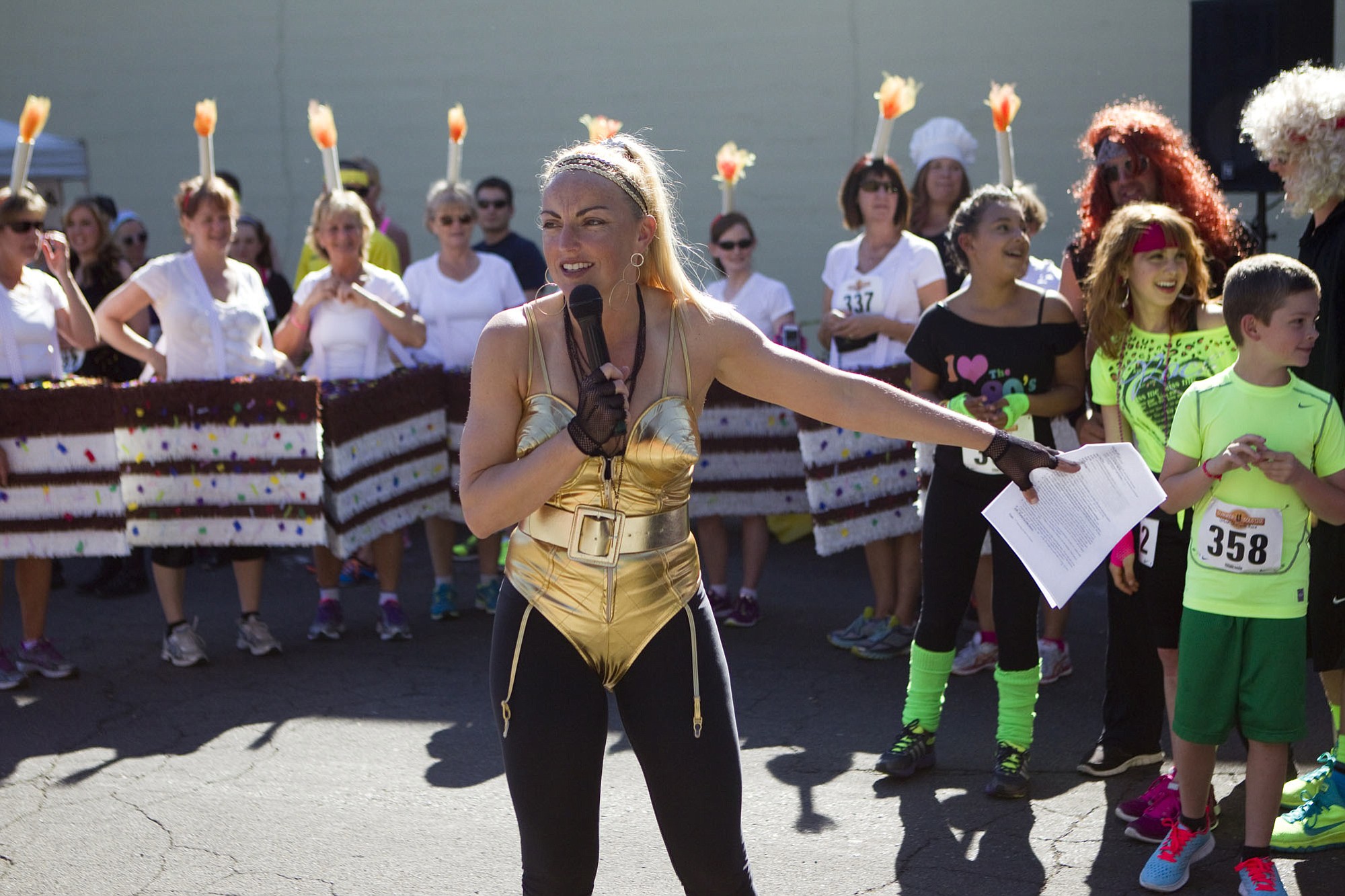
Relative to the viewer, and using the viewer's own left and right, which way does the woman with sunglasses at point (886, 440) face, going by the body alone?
facing the viewer and to the left of the viewer

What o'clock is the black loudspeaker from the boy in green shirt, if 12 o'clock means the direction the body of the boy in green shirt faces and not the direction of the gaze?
The black loudspeaker is roughly at 6 o'clock from the boy in green shirt.

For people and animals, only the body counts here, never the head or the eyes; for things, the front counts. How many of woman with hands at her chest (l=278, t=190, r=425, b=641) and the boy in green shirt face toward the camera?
2

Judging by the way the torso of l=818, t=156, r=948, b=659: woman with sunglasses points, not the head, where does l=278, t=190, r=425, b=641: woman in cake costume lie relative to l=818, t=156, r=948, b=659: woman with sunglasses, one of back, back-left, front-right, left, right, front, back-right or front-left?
front-right

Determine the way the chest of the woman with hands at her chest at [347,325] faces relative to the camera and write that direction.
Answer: toward the camera

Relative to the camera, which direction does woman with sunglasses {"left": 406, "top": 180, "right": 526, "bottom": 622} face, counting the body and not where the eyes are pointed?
toward the camera

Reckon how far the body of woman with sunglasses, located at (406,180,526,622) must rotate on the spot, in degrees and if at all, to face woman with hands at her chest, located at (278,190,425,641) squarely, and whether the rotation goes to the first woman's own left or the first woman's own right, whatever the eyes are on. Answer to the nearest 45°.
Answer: approximately 45° to the first woman's own right

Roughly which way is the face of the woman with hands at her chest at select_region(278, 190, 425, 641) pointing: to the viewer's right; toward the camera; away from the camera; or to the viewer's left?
toward the camera

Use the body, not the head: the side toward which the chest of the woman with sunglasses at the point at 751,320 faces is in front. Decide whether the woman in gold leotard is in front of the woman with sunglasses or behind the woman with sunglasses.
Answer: in front

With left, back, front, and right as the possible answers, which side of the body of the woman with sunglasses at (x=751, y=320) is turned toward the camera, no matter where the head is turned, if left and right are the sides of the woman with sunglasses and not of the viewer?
front

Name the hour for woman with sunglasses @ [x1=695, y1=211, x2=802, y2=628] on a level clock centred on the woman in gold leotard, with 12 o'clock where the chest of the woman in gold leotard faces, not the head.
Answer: The woman with sunglasses is roughly at 6 o'clock from the woman in gold leotard.

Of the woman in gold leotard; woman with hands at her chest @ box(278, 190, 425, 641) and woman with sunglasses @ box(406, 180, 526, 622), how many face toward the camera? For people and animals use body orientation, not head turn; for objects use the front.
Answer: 3

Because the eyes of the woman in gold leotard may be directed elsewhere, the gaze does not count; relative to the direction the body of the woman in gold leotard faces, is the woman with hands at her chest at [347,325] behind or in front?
behind

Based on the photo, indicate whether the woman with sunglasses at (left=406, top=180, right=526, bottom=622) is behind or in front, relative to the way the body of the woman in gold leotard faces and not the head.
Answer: behind

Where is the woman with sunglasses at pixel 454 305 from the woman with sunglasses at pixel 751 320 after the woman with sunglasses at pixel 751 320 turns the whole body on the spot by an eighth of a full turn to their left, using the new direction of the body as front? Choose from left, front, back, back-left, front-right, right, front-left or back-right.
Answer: back-right

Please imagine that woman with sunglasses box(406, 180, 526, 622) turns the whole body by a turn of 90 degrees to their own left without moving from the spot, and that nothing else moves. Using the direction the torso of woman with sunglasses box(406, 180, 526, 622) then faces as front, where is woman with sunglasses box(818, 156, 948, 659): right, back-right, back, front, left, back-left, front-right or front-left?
front-right

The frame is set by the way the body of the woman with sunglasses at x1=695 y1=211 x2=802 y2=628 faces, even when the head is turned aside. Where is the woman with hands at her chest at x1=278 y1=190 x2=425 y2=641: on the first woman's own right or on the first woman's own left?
on the first woman's own right

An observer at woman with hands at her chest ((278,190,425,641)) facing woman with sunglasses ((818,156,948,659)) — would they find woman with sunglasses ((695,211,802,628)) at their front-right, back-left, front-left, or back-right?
front-left
